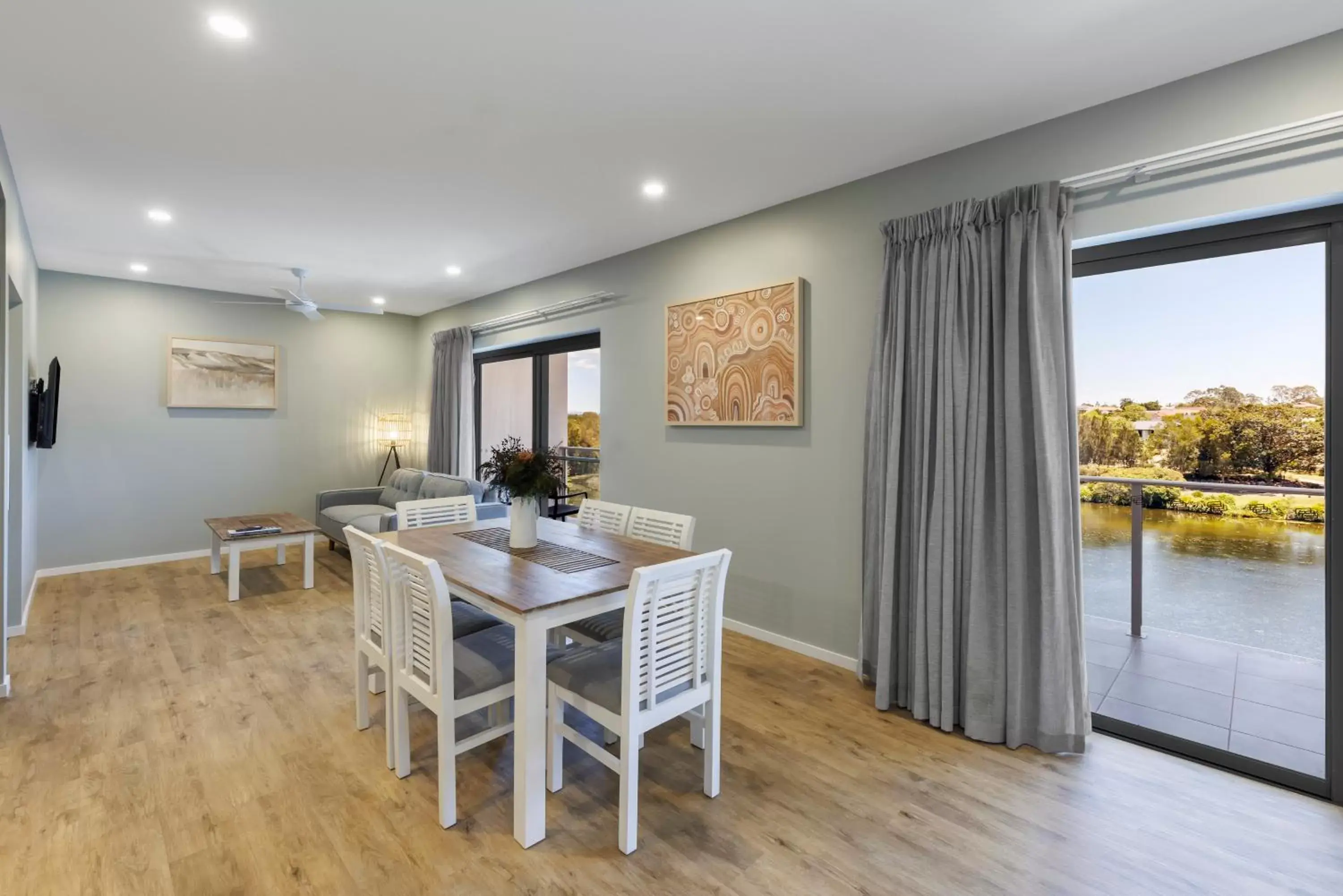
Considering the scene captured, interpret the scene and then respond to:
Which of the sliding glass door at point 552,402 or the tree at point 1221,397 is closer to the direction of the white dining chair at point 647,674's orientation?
the sliding glass door

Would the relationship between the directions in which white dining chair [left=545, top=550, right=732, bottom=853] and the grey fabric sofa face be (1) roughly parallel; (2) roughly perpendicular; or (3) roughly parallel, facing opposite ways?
roughly perpendicular

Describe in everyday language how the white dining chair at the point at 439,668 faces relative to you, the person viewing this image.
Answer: facing away from the viewer and to the right of the viewer

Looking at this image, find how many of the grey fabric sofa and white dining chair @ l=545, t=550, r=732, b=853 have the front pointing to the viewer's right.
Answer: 0

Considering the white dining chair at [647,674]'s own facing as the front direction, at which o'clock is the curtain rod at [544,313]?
The curtain rod is roughly at 1 o'clock from the white dining chair.

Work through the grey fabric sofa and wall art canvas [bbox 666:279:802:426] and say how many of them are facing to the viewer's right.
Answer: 0

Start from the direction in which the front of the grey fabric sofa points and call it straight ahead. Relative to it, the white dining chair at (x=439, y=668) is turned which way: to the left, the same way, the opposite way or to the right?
the opposite way

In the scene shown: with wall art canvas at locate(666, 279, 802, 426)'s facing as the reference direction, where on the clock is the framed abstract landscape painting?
The framed abstract landscape painting is roughly at 2 o'clock from the wall art canvas.

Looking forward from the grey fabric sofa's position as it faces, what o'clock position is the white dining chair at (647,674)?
The white dining chair is roughly at 10 o'clock from the grey fabric sofa.

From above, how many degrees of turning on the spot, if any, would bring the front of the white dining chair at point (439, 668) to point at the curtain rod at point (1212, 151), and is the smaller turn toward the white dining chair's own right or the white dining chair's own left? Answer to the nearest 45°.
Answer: approximately 45° to the white dining chair's own right

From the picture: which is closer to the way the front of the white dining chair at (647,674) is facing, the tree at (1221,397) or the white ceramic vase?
the white ceramic vase

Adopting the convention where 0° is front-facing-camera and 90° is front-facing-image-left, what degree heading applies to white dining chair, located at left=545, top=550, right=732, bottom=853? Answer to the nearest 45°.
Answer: approximately 135°

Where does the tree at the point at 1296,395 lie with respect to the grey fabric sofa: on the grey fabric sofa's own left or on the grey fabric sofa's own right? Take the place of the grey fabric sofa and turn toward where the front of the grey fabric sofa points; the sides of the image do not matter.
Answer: on the grey fabric sofa's own left

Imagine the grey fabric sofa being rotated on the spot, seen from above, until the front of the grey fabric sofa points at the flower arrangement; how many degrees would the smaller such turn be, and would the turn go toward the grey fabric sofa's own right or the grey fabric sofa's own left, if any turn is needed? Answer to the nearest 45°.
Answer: approximately 45° to the grey fabric sofa's own left

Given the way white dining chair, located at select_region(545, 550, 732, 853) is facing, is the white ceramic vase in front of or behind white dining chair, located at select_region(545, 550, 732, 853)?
in front
